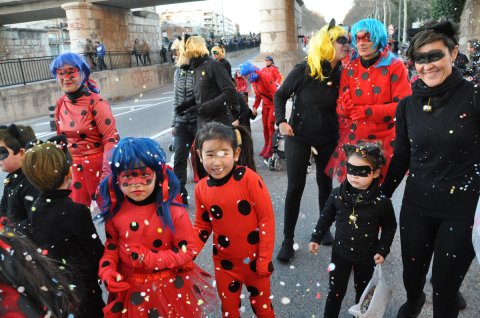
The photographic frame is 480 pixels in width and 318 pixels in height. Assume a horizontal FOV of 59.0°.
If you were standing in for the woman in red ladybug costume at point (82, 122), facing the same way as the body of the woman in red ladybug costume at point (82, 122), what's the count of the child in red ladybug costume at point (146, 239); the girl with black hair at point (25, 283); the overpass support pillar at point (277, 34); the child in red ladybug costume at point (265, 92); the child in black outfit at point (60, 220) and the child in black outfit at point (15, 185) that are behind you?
2

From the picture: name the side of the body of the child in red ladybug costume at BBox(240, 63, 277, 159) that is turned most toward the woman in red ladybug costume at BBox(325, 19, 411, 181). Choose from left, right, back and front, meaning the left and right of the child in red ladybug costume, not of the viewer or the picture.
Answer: left

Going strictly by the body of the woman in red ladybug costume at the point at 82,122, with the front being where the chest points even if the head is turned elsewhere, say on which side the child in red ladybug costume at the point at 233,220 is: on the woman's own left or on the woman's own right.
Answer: on the woman's own left

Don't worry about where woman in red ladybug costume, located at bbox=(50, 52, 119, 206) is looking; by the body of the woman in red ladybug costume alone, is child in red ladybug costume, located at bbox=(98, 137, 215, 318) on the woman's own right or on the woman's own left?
on the woman's own left

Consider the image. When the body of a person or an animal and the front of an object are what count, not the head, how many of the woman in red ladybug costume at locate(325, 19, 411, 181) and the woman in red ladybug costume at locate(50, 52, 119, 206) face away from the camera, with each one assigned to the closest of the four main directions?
0

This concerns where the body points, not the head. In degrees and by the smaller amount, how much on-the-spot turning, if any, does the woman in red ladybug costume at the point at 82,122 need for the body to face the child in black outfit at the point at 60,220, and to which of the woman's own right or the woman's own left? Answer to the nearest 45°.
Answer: approximately 45° to the woman's own left

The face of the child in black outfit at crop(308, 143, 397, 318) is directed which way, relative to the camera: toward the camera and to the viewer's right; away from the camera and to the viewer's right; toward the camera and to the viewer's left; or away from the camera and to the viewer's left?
toward the camera and to the viewer's left

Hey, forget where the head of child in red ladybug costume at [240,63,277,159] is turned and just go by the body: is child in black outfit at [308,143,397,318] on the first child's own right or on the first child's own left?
on the first child's own left
